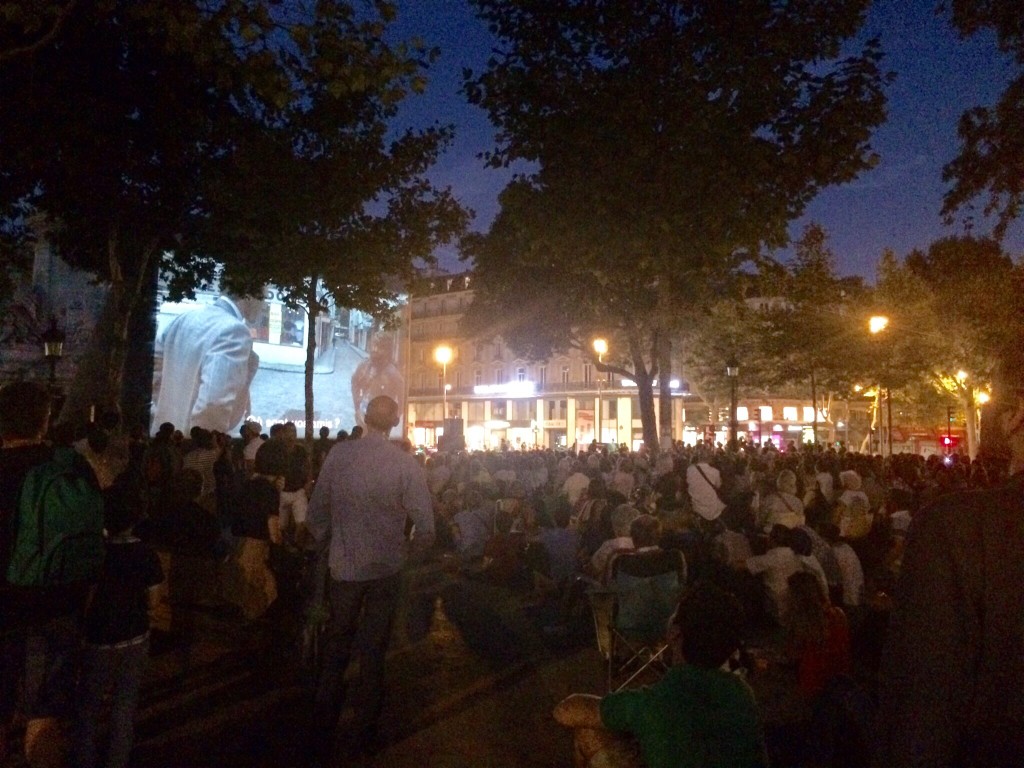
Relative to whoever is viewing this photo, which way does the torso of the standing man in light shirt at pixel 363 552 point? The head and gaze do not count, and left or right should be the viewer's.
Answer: facing away from the viewer

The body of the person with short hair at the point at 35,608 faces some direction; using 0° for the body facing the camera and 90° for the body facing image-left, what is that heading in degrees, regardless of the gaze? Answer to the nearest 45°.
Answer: approximately 180°

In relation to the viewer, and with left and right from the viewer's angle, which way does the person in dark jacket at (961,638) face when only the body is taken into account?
facing away from the viewer and to the left of the viewer

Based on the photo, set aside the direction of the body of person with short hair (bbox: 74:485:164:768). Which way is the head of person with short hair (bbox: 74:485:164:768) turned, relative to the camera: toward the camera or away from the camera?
away from the camera

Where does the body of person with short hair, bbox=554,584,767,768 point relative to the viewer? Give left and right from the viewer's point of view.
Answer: facing away from the viewer and to the left of the viewer

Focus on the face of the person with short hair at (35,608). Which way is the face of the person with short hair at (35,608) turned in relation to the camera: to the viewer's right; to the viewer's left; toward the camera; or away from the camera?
away from the camera

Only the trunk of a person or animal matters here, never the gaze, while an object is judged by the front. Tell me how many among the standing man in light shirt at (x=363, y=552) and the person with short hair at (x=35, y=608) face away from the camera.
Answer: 2

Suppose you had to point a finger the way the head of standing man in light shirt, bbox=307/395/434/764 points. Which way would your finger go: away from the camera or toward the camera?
away from the camera

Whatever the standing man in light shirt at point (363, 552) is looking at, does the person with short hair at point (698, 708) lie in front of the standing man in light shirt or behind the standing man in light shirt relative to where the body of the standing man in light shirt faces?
behind
